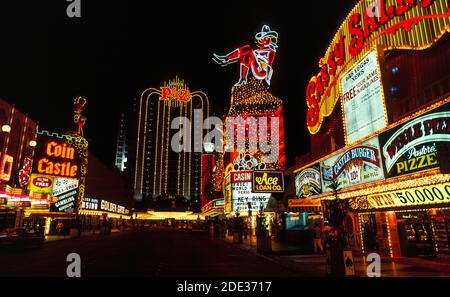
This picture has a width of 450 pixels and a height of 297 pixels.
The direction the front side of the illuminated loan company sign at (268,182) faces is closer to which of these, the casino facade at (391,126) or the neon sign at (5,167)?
the casino facade

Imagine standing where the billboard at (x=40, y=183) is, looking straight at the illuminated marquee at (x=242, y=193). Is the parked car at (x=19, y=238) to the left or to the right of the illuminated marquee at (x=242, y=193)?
right

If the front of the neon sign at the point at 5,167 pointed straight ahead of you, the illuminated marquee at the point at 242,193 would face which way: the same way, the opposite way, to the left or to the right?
to the right

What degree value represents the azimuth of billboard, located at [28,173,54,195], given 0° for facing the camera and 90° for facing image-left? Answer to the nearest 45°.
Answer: approximately 0°

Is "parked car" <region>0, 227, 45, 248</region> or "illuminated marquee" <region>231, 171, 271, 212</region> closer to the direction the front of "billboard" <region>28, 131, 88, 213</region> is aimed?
the parked car

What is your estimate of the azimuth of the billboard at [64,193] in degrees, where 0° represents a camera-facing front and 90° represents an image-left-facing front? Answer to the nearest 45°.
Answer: approximately 0°

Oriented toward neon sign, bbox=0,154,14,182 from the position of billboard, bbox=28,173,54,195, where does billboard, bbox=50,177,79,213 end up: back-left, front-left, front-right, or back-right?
back-left

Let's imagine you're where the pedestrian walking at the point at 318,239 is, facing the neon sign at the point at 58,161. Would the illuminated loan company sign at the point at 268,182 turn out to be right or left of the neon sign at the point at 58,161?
right

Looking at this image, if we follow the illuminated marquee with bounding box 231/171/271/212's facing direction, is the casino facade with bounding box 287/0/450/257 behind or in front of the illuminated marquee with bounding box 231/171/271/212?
in front

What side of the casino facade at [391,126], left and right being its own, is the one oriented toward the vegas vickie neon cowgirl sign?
right
